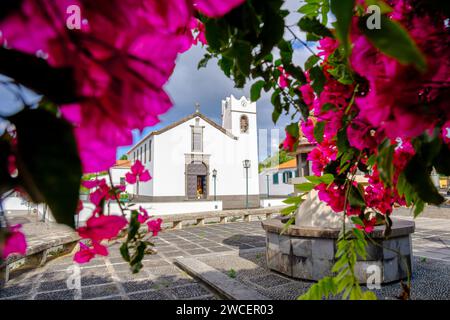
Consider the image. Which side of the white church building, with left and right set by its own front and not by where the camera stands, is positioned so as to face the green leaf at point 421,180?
front

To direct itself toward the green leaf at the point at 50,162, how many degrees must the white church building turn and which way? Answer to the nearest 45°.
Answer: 0° — it already faces it

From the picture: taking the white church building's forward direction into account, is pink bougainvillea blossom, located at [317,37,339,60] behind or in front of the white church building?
in front

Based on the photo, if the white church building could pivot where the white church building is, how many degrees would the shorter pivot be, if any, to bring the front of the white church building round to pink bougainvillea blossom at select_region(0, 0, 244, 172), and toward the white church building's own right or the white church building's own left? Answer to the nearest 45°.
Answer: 0° — it already faces it

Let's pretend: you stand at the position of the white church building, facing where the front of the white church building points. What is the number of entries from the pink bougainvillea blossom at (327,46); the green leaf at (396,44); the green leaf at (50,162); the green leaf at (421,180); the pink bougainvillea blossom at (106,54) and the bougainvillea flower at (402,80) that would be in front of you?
6

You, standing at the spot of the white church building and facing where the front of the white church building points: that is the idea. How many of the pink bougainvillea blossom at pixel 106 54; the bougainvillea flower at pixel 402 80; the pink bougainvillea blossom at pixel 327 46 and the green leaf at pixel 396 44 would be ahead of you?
4

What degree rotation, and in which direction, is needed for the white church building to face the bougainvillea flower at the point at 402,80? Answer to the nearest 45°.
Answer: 0° — it already faces it

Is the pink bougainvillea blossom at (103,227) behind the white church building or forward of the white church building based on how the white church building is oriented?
forward

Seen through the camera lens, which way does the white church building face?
facing the viewer

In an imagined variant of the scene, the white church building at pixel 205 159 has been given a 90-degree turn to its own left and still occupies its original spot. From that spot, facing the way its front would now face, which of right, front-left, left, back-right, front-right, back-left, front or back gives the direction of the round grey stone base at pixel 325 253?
right

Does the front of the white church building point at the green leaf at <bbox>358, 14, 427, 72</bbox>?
yes
